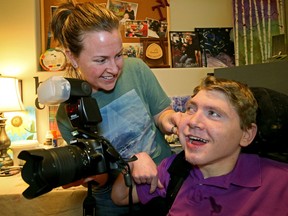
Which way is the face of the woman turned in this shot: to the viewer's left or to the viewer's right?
to the viewer's right

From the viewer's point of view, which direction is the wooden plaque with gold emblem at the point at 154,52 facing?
toward the camera

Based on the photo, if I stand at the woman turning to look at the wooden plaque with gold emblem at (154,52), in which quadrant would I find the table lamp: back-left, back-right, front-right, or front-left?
front-left

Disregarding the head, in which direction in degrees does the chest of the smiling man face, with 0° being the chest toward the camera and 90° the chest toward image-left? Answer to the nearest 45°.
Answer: approximately 45°

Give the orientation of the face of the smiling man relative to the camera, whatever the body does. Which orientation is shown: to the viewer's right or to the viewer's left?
to the viewer's left

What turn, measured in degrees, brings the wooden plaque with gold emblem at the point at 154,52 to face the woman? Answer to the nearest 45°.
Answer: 0° — it already faces them

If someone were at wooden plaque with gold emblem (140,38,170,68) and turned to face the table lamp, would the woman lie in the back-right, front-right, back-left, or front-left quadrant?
front-left

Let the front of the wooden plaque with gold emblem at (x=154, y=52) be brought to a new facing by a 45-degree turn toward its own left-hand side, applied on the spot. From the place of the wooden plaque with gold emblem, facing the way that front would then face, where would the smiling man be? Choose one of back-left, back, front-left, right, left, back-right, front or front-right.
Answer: front-right

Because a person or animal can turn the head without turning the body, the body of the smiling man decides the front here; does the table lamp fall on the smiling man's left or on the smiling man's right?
on the smiling man's right
